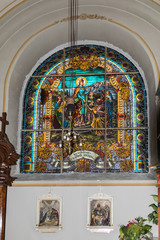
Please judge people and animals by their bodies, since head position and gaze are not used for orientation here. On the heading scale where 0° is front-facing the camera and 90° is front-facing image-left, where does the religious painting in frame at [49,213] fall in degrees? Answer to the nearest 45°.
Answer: approximately 0°

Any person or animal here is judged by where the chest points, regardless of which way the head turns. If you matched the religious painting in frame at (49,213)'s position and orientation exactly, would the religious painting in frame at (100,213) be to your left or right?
on your left

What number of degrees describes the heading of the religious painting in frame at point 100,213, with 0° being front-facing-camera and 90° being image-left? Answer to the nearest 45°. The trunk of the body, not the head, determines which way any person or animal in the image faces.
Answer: approximately 0°

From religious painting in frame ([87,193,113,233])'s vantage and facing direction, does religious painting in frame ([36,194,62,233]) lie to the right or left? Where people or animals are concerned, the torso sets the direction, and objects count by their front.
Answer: on its right
